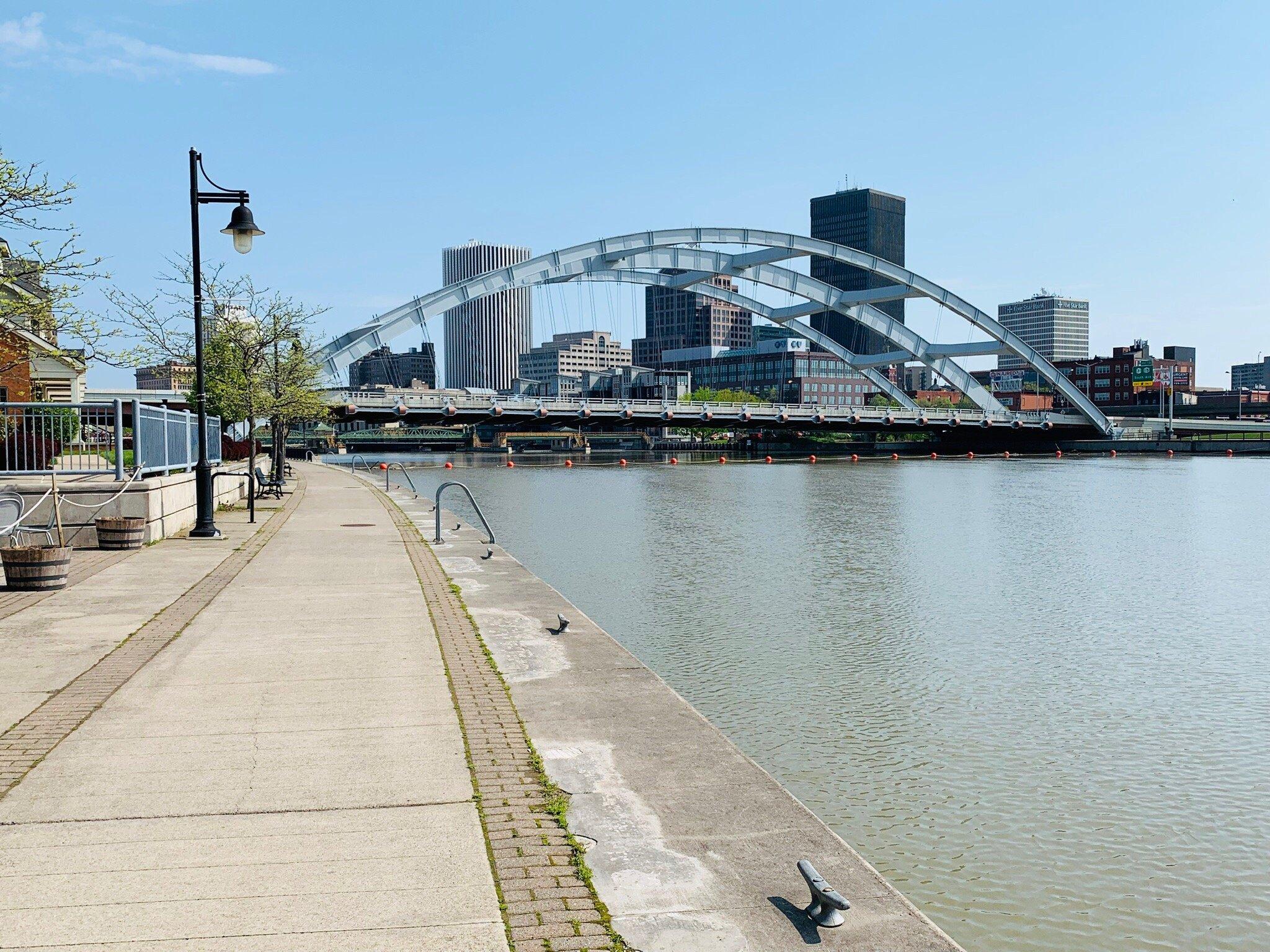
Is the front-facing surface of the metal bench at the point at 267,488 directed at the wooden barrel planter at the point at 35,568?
no

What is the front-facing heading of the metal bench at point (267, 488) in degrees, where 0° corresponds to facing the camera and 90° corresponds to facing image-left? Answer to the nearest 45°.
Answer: approximately 270°

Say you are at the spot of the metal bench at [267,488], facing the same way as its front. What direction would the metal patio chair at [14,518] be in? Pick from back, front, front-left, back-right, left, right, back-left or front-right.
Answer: right

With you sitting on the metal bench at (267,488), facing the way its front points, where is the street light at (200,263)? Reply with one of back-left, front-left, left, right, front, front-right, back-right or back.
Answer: right

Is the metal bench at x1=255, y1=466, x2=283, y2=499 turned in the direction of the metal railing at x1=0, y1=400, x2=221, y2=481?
no

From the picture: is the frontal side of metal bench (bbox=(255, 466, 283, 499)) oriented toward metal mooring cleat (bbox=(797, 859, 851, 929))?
no

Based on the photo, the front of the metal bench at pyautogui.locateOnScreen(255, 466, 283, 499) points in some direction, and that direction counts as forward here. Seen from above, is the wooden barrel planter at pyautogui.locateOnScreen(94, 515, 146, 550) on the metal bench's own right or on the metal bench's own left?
on the metal bench's own right

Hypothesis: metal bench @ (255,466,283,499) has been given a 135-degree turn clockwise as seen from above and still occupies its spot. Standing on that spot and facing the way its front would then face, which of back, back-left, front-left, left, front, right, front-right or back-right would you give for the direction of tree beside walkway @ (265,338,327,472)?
back-right
